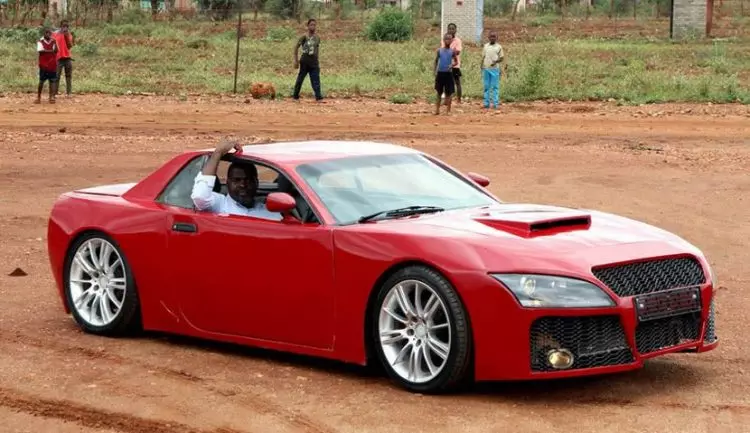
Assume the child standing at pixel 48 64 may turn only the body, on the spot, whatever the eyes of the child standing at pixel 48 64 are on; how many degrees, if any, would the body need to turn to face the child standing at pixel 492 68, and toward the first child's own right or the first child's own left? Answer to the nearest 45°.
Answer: approximately 90° to the first child's own left

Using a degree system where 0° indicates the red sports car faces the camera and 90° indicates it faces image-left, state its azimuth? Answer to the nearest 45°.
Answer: approximately 315°

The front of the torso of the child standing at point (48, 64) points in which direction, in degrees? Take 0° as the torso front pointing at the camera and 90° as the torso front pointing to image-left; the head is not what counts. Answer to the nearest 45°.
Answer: approximately 0°

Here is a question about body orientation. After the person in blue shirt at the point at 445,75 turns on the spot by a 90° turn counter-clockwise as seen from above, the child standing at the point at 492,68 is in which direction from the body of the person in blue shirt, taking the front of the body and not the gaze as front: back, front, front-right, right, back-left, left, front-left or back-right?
front-left

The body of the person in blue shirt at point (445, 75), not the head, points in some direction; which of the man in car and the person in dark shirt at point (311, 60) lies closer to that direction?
the man in car

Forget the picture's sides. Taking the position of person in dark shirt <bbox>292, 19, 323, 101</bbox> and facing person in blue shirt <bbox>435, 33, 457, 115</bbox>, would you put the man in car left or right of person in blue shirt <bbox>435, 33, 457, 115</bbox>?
right

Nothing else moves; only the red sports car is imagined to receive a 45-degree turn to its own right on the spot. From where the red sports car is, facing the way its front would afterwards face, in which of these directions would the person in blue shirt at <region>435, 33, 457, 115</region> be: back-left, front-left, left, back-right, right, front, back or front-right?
back

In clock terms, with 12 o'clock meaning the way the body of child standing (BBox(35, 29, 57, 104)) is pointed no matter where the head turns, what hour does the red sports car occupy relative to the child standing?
The red sports car is roughly at 12 o'clock from the child standing.

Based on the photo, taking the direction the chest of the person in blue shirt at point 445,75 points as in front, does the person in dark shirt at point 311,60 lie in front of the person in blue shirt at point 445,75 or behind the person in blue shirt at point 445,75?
behind

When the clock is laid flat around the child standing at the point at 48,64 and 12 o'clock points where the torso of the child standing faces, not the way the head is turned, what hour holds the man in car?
The man in car is roughly at 12 o'clock from the child standing.

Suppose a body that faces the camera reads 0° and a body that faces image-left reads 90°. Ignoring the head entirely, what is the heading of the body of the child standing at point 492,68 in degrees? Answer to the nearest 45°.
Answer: approximately 0°
